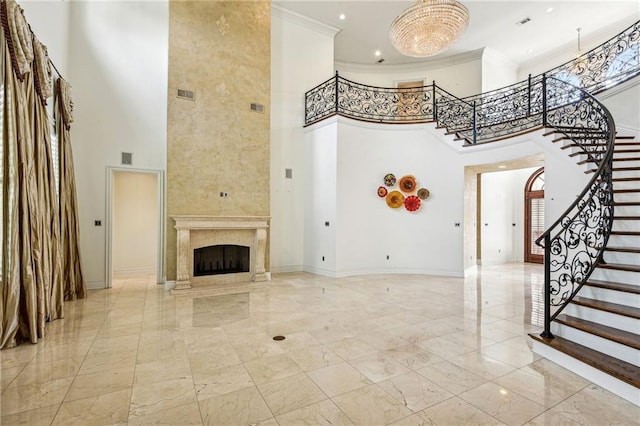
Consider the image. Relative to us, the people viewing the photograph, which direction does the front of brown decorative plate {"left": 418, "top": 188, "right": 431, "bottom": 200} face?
facing the viewer

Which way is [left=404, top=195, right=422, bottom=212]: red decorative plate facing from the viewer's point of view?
toward the camera

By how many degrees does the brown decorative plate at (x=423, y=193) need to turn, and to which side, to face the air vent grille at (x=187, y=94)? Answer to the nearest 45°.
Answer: approximately 45° to its right

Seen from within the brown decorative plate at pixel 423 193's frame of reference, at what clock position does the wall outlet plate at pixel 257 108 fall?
The wall outlet plate is roughly at 2 o'clock from the brown decorative plate.

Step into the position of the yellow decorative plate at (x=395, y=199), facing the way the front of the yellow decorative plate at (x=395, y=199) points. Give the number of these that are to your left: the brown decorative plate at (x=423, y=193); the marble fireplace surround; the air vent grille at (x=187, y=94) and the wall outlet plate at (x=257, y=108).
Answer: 1

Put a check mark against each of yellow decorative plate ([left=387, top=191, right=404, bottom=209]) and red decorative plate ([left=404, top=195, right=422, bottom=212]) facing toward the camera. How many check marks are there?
2

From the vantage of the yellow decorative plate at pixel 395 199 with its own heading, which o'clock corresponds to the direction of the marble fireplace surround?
The marble fireplace surround is roughly at 2 o'clock from the yellow decorative plate.

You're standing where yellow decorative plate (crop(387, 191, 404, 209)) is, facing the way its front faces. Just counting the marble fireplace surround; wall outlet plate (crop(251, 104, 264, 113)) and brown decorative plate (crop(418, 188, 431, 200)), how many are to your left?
1

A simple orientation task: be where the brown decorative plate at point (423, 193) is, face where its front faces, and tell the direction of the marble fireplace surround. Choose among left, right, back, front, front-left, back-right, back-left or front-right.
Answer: front-right

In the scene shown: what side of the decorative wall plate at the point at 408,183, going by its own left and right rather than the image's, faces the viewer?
front
